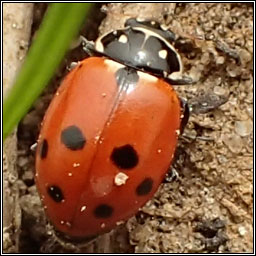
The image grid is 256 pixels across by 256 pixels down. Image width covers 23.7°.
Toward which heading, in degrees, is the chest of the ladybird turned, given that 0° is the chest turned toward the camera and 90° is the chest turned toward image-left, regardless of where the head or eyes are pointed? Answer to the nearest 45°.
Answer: approximately 180°

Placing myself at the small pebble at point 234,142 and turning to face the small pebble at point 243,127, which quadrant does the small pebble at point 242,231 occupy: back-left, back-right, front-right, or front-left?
back-right
